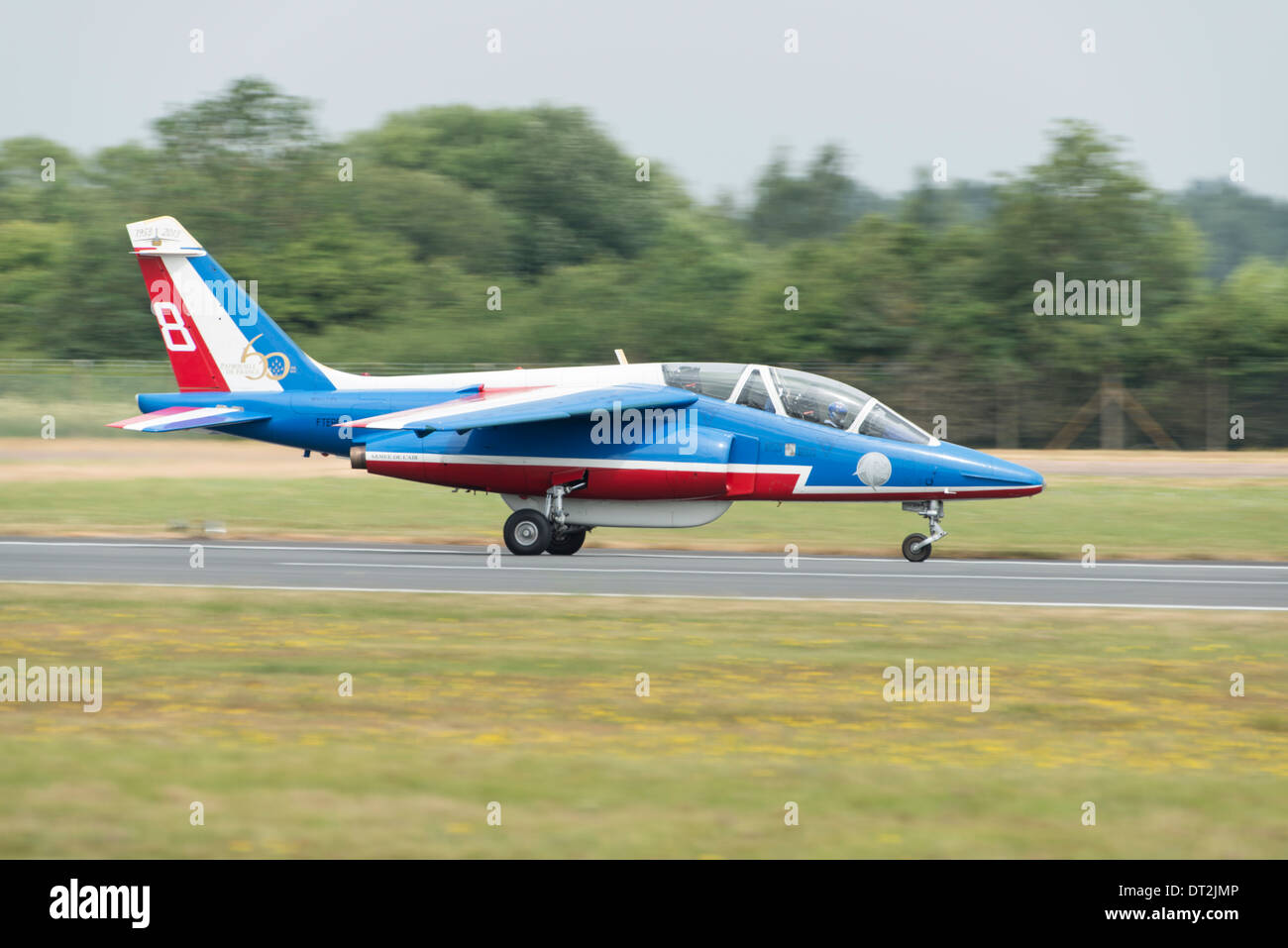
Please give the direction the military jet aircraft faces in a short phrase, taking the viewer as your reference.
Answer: facing to the right of the viewer
